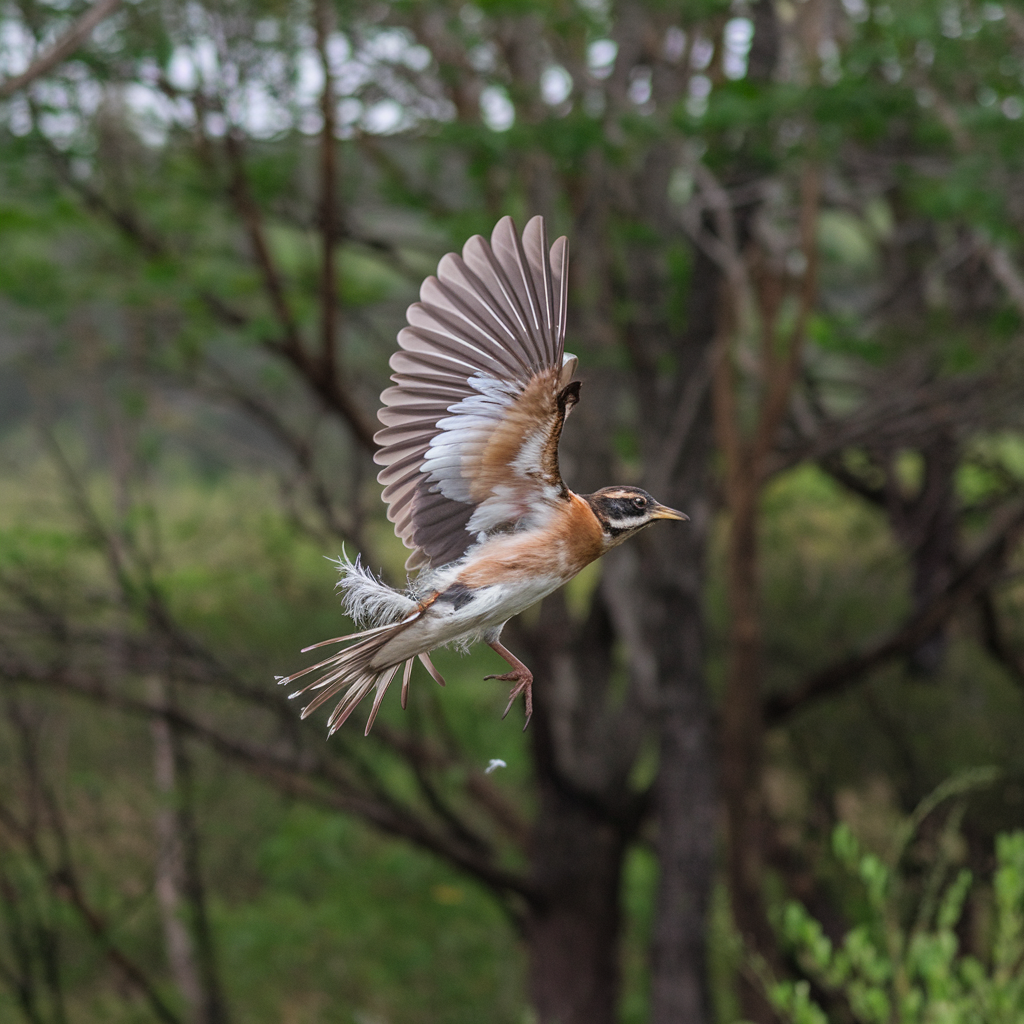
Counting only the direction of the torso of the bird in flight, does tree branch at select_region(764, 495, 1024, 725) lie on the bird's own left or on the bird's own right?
on the bird's own left

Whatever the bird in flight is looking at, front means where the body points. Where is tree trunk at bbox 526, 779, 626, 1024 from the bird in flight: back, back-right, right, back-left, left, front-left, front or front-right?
left

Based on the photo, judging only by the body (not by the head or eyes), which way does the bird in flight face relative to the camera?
to the viewer's right

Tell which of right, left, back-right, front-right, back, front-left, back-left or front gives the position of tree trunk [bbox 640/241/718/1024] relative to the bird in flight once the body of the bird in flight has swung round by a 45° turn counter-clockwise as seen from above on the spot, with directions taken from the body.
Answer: front-left
